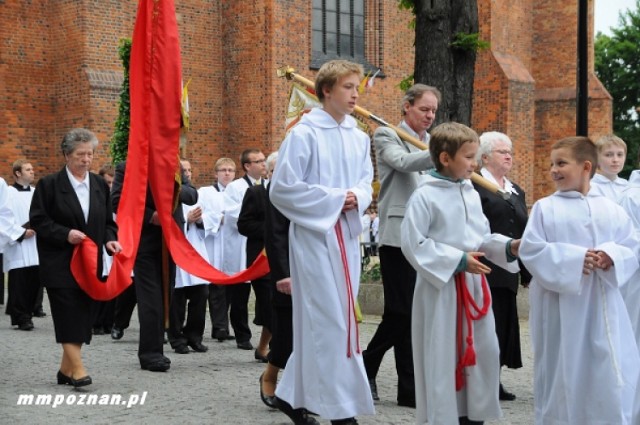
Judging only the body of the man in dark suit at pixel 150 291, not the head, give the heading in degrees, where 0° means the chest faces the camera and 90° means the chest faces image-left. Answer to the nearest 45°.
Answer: approximately 315°

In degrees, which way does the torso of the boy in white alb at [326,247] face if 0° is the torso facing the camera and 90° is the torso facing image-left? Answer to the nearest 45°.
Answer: approximately 315°

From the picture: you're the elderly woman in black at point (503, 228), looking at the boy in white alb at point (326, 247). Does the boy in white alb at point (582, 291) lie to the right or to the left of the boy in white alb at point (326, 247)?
left

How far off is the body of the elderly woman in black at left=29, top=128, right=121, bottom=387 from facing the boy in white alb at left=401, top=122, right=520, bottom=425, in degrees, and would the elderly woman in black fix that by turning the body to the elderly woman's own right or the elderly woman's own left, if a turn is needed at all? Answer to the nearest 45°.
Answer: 0° — they already face them

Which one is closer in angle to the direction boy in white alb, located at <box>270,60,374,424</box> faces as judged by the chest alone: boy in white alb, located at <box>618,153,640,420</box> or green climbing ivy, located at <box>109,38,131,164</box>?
the boy in white alb

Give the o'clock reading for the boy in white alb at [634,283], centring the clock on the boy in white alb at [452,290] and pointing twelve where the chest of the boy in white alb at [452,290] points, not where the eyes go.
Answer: the boy in white alb at [634,283] is roughly at 9 o'clock from the boy in white alb at [452,290].

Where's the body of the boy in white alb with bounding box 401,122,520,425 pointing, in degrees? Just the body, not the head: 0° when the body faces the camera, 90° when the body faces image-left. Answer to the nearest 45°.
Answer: approximately 315°

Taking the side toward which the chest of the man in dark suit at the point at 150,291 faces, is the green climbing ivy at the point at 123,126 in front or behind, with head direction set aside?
behind

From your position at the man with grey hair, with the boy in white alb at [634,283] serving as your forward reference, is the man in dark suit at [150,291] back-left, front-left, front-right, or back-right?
back-left
